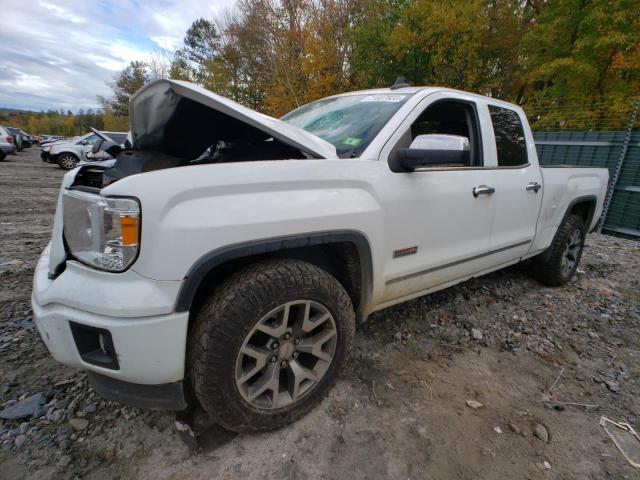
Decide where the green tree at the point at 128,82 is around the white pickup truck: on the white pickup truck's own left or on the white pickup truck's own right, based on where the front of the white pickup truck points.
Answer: on the white pickup truck's own right

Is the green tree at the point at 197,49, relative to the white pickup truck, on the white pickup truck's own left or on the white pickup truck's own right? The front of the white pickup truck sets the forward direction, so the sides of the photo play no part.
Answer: on the white pickup truck's own right

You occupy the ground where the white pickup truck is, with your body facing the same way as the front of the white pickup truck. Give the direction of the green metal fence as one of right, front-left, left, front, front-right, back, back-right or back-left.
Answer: back

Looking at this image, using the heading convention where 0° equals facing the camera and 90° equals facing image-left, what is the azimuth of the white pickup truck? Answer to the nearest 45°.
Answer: approximately 45°

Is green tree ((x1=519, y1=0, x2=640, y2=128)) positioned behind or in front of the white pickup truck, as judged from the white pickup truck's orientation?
behind
